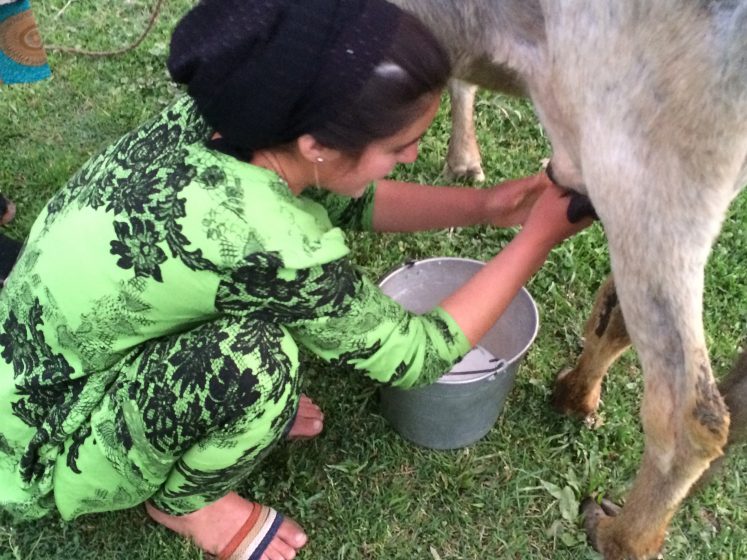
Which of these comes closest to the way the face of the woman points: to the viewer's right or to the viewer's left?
to the viewer's right

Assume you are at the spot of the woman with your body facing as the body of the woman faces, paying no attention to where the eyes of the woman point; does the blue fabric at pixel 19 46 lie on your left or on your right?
on your left

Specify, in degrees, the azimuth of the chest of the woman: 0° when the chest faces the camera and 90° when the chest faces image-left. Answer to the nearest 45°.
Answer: approximately 270°
